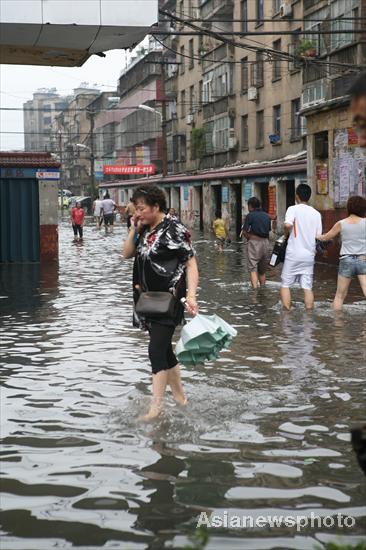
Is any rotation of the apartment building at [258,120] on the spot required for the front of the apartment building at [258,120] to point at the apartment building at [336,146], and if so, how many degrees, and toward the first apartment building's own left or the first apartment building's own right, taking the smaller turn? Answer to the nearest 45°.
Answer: approximately 45° to the first apartment building's own left

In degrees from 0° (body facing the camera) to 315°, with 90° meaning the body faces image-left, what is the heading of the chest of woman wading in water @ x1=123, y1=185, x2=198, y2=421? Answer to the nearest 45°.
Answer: approximately 45°

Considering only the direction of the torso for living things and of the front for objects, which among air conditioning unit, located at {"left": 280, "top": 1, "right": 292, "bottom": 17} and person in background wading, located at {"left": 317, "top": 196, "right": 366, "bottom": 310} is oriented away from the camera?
the person in background wading

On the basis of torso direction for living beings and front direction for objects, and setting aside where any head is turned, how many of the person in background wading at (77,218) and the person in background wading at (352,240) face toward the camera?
1

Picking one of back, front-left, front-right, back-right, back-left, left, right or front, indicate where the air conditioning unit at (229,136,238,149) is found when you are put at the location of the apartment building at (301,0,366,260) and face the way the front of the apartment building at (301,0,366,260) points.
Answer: back-right

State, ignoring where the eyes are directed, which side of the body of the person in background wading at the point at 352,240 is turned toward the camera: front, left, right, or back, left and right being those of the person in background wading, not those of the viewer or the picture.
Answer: back

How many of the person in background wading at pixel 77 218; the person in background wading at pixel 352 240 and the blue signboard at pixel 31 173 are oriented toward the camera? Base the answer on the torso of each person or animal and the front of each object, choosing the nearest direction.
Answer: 2

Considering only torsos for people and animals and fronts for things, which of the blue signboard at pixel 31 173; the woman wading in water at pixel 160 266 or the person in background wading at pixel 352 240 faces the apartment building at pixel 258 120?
the person in background wading

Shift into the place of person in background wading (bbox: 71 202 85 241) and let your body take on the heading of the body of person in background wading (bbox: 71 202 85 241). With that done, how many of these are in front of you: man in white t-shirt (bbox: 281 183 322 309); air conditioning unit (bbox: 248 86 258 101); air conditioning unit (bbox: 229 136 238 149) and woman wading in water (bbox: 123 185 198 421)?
2

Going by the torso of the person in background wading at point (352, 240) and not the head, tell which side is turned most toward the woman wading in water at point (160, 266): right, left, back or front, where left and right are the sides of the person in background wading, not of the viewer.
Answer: back

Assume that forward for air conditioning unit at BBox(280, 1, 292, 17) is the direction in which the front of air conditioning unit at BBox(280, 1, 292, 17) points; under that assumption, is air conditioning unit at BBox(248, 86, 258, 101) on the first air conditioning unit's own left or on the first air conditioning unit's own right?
on the first air conditioning unit's own right

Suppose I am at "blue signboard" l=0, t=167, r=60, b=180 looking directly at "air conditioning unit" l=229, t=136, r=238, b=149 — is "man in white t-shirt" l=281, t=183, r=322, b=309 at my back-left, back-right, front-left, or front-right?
back-right

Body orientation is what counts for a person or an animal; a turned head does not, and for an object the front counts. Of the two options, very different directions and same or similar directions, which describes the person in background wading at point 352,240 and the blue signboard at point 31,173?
very different directions
